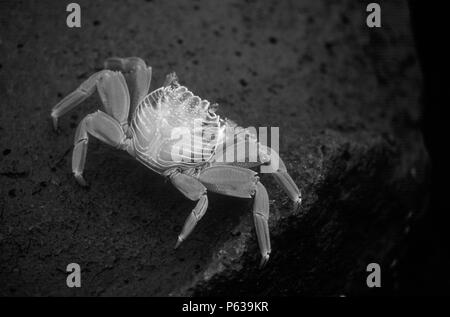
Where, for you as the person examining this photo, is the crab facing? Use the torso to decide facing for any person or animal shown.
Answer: facing away from the viewer and to the right of the viewer
